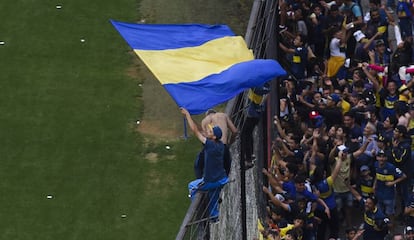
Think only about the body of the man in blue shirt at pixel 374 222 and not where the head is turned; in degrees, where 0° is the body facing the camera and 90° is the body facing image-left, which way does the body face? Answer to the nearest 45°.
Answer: approximately 45°

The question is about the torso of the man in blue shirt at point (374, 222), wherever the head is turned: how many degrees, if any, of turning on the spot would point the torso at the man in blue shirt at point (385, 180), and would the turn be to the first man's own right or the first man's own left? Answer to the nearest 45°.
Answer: approximately 135° to the first man's own right

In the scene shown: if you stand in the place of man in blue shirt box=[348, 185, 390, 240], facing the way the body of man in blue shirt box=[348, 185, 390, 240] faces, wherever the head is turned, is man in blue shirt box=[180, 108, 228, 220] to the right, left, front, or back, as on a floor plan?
front

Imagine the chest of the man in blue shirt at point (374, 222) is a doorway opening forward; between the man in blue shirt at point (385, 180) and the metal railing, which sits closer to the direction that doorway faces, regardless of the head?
the metal railing
